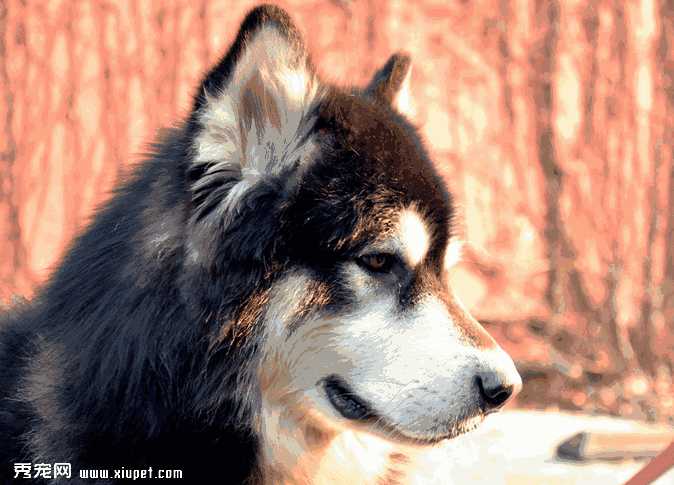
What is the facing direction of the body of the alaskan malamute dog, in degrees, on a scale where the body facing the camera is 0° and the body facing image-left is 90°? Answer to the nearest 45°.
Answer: approximately 270°
